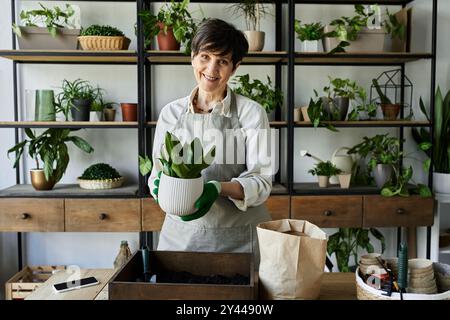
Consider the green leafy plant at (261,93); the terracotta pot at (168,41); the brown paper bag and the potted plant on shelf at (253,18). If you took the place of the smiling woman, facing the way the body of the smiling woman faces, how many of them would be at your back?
3

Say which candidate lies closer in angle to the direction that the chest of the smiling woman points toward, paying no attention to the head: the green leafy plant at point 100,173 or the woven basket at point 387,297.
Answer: the woven basket

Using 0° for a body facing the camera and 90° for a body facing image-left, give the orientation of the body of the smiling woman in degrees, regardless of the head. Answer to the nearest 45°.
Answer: approximately 0°

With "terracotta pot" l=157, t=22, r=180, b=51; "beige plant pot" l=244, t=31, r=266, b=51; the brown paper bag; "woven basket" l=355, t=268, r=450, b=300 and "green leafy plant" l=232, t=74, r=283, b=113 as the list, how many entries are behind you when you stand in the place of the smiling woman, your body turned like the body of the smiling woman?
3

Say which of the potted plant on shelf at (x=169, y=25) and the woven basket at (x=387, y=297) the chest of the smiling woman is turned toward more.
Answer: the woven basket

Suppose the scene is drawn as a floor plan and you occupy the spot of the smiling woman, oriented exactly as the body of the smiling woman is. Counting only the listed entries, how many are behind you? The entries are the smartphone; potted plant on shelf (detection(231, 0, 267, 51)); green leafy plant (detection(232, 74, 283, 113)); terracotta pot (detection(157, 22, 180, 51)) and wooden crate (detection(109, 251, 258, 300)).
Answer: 3

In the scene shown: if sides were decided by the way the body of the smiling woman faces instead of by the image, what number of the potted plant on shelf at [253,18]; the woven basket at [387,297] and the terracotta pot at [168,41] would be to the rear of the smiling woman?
2

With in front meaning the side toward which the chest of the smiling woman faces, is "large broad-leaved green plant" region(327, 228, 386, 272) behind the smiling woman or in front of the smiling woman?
behind

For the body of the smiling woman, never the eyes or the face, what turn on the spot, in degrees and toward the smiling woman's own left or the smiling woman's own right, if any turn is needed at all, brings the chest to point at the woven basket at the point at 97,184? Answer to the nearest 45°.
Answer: approximately 135° to the smiling woman's own right

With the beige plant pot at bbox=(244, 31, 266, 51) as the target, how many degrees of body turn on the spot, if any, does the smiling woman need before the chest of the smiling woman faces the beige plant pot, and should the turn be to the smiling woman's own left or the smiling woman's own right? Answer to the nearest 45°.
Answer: approximately 180°

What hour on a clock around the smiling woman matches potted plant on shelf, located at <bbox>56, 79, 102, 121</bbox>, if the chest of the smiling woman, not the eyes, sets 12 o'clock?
The potted plant on shelf is roughly at 5 o'clock from the smiling woman.

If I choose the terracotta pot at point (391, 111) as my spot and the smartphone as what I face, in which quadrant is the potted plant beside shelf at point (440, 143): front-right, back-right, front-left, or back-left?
back-left
